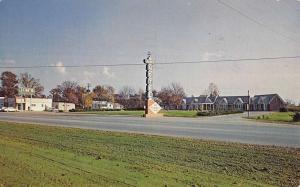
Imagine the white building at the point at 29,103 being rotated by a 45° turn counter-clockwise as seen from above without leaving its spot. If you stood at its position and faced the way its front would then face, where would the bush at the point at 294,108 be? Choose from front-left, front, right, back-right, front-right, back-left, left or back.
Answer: front-left

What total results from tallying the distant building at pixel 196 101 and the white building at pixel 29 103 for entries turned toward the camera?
2

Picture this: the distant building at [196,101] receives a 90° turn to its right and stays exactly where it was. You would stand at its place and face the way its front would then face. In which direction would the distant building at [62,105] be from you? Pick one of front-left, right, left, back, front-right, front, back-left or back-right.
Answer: front-left

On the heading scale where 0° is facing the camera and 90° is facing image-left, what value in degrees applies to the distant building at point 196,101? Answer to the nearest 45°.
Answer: approximately 0°
